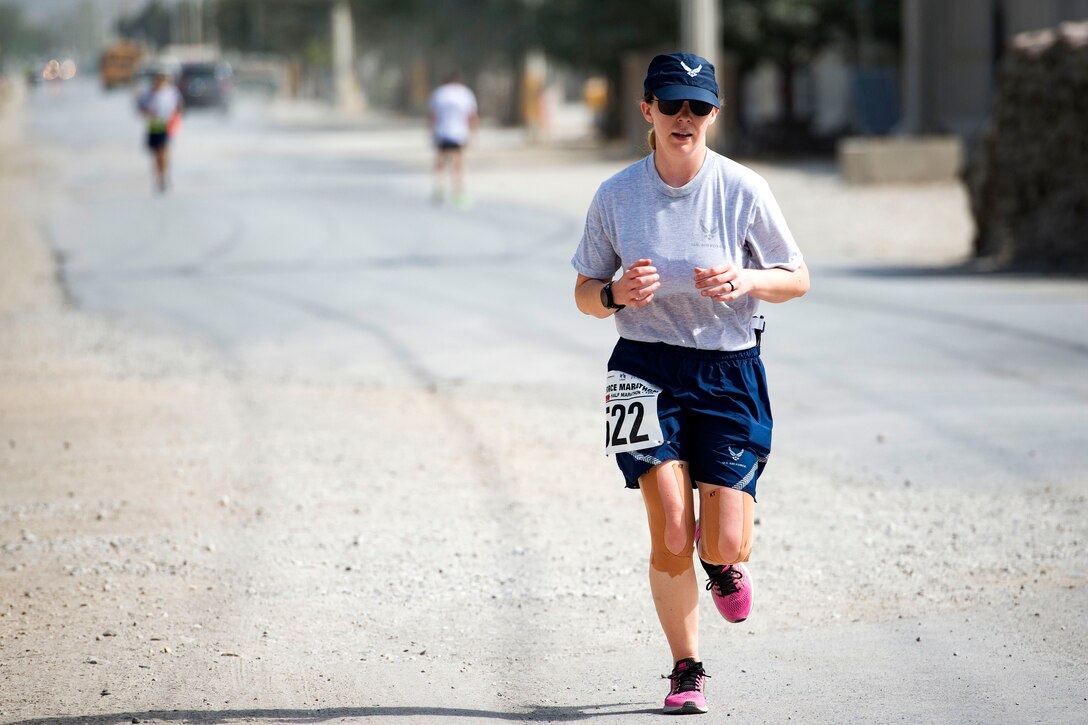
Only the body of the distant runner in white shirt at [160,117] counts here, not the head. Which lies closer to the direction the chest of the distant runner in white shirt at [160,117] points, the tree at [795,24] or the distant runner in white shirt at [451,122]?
the distant runner in white shirt

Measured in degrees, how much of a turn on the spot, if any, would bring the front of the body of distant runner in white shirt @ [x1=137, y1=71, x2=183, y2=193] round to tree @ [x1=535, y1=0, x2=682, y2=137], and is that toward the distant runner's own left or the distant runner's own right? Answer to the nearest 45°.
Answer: approximately 135° to the distant runner's own left

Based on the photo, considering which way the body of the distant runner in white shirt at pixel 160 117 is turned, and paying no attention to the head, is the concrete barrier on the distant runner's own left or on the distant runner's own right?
on the distant runner's own left

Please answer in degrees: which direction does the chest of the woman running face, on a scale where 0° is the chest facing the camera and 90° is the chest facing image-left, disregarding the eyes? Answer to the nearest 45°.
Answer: approximately 0°

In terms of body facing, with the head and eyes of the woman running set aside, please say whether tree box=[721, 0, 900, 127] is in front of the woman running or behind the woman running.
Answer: behind

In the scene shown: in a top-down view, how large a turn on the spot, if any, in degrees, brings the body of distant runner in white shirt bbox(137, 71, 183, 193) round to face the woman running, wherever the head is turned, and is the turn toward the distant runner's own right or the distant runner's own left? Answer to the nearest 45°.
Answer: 0° — they already face them

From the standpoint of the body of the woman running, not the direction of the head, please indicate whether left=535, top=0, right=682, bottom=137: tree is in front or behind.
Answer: behind

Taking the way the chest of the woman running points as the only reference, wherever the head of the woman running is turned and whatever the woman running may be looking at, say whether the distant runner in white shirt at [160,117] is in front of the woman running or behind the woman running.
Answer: behind

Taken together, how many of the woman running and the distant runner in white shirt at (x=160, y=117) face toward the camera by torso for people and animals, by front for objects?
2

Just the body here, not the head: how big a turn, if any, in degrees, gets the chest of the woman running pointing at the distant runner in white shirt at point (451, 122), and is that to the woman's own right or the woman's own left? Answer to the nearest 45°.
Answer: approximately 180°
